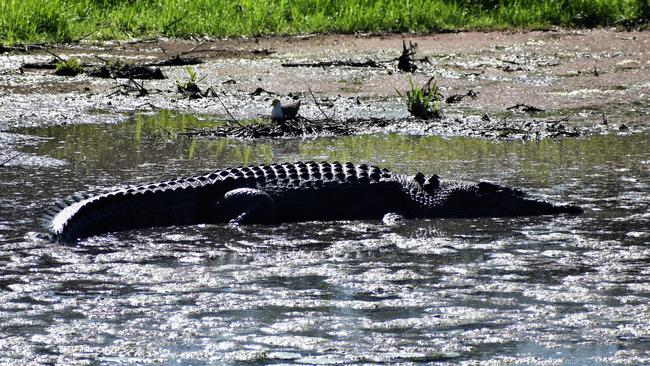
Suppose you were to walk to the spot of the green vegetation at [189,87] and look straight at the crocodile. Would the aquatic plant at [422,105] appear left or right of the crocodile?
left

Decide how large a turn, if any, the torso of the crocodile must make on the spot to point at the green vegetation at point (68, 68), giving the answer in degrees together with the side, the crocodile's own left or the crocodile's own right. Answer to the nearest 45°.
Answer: approximately 135° to the crocodile's own left

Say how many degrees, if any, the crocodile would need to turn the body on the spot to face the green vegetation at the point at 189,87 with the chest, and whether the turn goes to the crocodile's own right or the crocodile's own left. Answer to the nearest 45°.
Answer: approximately 90° to the crocodile's own left

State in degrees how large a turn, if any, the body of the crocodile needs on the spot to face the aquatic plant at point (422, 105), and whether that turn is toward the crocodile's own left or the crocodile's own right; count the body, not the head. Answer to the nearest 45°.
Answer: approximately 90° to the crocodile's own left

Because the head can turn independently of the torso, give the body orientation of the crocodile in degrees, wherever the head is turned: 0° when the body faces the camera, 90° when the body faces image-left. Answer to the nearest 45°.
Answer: approximately 270°

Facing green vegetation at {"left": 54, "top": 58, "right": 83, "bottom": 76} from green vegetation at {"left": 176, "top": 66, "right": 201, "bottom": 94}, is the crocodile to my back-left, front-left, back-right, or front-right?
back-left
